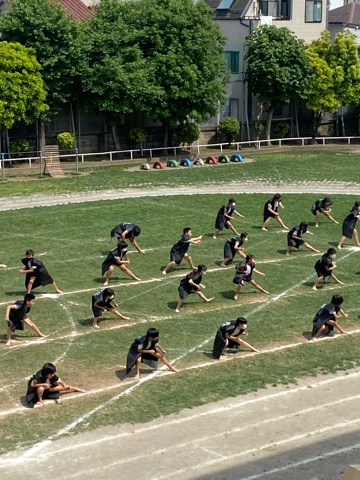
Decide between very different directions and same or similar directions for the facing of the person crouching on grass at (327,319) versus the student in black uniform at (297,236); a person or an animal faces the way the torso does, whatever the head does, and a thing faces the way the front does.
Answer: same or similar directions

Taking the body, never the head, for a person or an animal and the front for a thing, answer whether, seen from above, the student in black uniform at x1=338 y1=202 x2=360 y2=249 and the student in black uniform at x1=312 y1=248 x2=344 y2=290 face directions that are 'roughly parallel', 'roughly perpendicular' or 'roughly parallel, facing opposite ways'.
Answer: roughly parallel

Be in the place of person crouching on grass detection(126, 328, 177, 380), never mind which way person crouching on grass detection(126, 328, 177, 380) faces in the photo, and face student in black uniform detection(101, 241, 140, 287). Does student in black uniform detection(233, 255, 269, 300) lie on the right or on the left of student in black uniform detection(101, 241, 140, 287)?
right

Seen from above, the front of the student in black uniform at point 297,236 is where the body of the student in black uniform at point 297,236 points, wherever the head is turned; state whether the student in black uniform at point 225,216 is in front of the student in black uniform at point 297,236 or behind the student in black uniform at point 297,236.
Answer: behind

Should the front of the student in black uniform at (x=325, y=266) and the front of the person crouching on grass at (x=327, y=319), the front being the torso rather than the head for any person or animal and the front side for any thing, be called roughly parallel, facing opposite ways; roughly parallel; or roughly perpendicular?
roughly parallel
